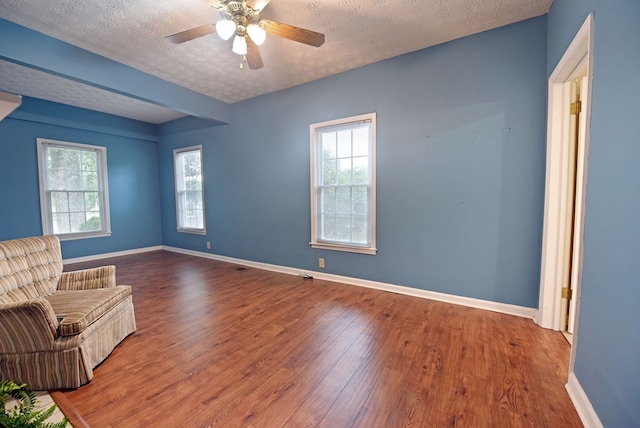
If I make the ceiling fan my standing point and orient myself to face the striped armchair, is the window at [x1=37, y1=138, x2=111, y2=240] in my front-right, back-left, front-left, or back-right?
front-right

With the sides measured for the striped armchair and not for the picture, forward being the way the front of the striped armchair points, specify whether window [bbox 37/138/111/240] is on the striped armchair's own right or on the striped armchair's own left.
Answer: on the striped armchair's own left

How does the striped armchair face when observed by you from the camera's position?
facing the viewer and to the right of the viewer
